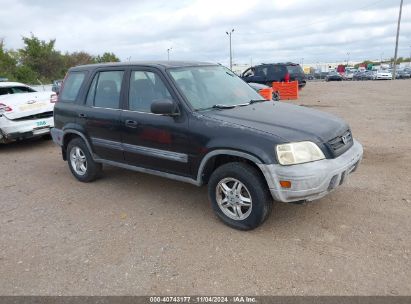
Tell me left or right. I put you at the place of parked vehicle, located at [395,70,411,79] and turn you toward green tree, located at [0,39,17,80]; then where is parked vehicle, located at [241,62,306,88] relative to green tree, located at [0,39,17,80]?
left

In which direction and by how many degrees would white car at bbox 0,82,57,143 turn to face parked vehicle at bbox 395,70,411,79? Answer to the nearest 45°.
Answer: approximately 90° to its right

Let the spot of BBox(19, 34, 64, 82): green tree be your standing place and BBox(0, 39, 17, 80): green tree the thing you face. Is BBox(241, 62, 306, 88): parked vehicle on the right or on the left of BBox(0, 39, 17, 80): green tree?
left

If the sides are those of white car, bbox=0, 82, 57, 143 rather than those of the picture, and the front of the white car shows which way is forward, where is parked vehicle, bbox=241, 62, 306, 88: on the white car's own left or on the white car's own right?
on the white car's own right

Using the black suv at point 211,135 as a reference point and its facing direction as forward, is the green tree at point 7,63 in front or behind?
behind

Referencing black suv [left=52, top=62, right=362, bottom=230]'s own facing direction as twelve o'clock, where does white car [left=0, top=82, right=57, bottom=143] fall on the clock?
The white car is roughly at 6 o'clock from the black suv.

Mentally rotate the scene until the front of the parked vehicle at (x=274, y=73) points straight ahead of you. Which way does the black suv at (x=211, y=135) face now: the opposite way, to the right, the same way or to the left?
the opposite way

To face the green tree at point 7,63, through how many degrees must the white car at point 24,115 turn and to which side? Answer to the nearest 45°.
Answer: approximately 45° to its right

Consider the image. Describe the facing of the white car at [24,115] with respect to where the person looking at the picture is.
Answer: facing away from the viewer and to the left of the viewer

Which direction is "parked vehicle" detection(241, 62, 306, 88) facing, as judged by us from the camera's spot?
facing away from the viewer and to the left of the viewer

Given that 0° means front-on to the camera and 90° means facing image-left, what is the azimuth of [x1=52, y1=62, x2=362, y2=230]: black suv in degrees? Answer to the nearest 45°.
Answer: approximately 315°
